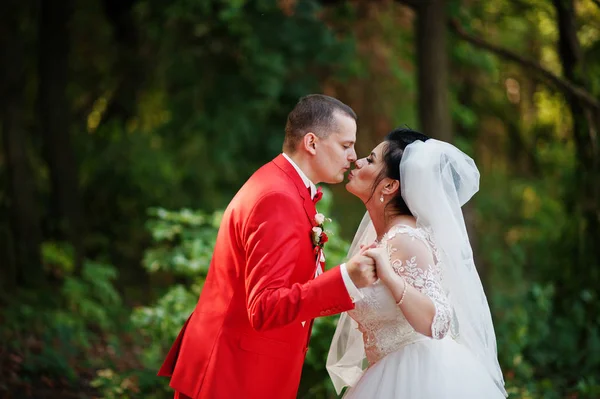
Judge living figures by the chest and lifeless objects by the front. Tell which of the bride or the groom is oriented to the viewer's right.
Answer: the groom

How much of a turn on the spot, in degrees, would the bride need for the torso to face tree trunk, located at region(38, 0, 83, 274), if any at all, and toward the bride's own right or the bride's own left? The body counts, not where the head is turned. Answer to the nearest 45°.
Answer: approximately 45° to the bride's own right

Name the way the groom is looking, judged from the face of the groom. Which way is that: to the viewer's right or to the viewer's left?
to the viewer's right

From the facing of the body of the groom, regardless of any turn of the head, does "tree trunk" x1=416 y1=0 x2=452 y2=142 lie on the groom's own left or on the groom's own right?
on the groom's own left

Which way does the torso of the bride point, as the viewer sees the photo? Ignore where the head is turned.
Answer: to the viewer's left

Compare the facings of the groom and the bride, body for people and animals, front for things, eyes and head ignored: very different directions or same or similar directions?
very different directions

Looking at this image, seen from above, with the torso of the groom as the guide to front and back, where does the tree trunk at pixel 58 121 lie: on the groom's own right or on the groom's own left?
on the groom's own left

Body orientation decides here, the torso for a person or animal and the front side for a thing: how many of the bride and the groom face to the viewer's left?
1

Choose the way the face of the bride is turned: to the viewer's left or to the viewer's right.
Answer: to the viewer's left

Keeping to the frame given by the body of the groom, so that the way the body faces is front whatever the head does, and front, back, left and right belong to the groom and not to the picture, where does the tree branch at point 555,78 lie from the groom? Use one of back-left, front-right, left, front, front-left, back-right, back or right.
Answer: front-left

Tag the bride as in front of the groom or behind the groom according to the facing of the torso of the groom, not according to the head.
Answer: in front

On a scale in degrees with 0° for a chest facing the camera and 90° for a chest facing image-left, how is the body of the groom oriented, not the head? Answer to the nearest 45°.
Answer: approximately 270°
